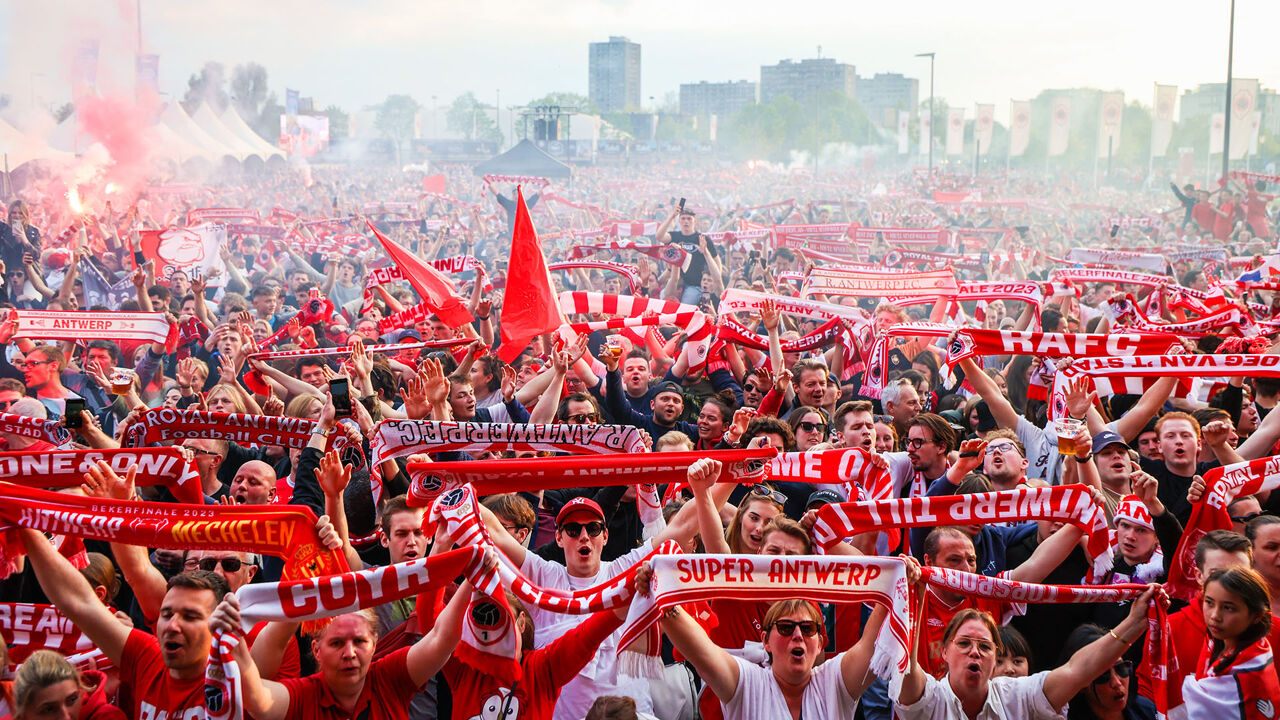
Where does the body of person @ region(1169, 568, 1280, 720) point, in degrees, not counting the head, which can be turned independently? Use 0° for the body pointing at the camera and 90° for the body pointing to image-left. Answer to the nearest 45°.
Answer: approximately 45°

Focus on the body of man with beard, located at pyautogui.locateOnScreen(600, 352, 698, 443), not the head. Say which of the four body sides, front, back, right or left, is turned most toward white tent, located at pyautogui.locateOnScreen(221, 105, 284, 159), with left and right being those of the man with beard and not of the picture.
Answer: back

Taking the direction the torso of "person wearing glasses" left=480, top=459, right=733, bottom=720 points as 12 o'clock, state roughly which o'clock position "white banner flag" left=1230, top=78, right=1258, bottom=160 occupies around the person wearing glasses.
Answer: The white banner flag is roughly at 7 o'clock from the person wearing glasses.

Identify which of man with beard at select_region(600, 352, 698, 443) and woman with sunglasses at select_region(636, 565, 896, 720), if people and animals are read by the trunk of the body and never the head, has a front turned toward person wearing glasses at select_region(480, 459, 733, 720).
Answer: the man with beard

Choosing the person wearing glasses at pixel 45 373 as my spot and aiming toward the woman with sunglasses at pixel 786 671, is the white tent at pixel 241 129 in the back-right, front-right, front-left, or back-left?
back-left

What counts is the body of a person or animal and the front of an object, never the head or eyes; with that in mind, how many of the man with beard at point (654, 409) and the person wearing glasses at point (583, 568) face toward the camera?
2

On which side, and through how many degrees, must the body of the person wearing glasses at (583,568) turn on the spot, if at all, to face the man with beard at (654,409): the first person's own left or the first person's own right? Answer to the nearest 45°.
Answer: approximately 180°
